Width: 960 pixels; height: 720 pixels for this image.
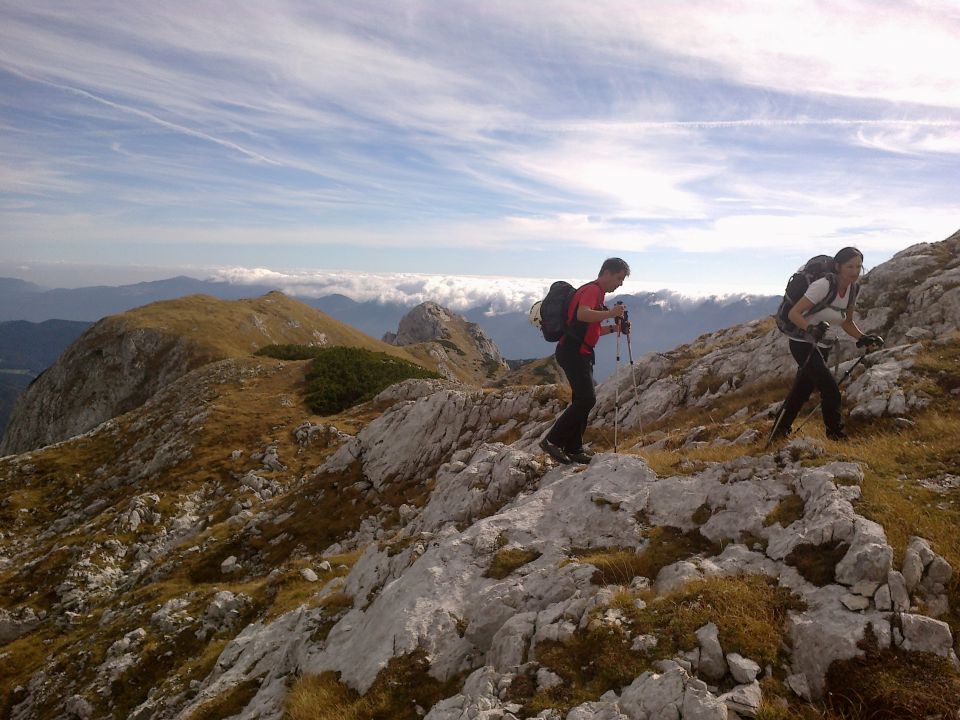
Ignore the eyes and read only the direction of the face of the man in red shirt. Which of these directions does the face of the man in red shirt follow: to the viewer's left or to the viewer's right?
to the viewer's right

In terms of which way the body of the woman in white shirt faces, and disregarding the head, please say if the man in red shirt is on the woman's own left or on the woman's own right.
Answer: on the woman's own right

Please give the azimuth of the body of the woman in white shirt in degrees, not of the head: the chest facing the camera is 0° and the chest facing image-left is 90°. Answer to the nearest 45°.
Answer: approximately 315°

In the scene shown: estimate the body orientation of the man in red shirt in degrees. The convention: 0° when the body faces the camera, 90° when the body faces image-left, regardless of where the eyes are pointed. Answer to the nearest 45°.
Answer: approximately 270°

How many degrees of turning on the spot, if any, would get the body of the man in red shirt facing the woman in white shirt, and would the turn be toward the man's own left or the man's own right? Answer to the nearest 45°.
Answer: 0° — they already face them
